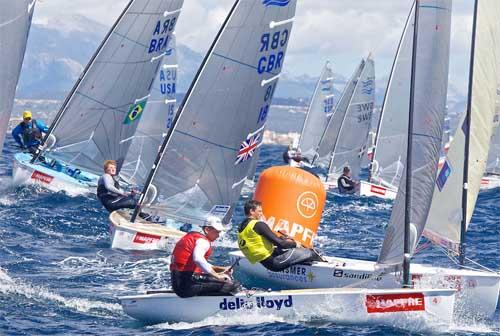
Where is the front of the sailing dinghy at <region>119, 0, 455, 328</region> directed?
to the viewer's right

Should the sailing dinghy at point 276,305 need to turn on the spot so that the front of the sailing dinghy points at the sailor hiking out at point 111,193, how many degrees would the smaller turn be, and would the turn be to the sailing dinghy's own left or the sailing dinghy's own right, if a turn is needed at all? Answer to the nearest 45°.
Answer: approximately 135° to the sailing dinghy's own left

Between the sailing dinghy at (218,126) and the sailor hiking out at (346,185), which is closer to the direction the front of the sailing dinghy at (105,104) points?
the sailing dinghy
